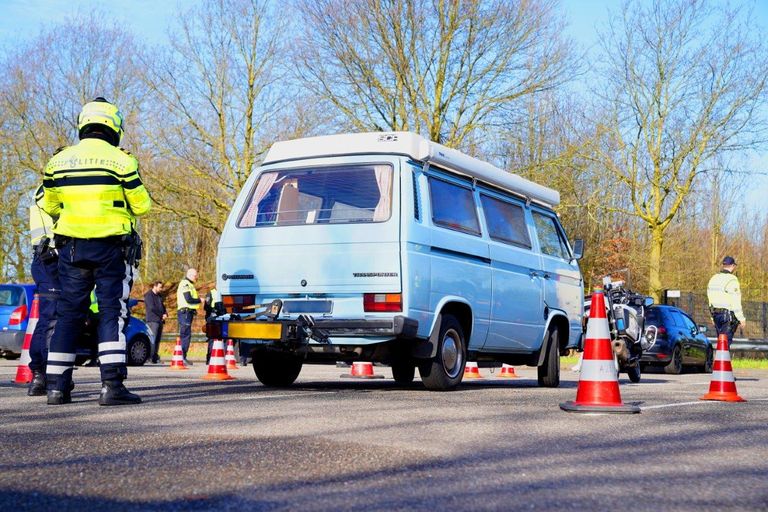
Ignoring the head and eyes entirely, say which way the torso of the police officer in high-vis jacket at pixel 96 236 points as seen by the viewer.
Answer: away from the camera

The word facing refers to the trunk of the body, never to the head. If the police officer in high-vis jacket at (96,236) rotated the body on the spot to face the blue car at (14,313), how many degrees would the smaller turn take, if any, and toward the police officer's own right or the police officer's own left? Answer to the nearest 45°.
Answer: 0° — they already face it

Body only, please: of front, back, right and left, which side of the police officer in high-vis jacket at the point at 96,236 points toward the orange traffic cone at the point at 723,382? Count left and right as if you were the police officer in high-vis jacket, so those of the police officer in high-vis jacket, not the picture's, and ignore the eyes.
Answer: right

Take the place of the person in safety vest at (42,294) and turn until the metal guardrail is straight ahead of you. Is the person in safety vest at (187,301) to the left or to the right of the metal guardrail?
left

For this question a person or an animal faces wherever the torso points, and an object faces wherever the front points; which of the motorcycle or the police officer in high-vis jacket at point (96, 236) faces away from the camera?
the police officer in high-vis jacket

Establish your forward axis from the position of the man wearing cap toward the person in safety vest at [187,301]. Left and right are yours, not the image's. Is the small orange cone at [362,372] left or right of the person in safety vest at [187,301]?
left

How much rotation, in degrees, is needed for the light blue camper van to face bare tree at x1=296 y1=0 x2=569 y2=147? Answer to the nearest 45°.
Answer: approximately 45° to its left

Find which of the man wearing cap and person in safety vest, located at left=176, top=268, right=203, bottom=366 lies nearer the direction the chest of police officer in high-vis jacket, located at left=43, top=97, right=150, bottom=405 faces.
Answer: the person in safety vest

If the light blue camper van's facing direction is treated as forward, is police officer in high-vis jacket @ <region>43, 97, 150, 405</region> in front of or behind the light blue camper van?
behind
